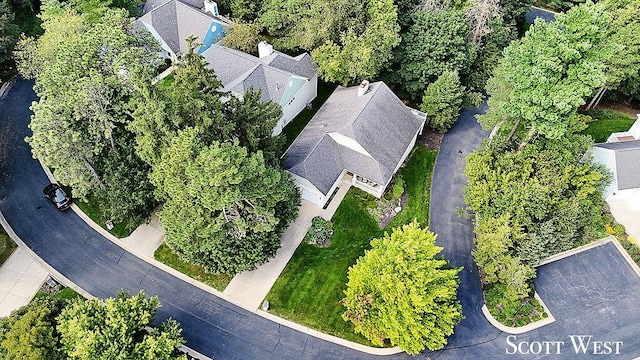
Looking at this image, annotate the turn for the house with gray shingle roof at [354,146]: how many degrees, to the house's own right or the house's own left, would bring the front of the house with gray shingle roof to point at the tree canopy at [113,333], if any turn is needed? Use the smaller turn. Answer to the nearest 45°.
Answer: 0° — it already faces it

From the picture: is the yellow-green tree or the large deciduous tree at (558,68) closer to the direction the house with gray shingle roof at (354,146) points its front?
the yellow-green tree

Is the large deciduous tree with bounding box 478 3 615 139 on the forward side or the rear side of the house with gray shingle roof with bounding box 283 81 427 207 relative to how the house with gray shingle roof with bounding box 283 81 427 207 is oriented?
on the rear side

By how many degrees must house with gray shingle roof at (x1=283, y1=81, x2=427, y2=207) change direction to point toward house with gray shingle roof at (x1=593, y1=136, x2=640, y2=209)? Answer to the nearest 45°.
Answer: approximately 135° to its left

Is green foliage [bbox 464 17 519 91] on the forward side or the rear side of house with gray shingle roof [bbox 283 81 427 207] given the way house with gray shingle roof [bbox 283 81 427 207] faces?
on the rear side

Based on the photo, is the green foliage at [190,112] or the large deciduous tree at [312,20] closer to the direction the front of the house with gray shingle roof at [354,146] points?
the green foliage

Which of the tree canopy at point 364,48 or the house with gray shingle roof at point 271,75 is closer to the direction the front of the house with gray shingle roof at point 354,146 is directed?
the house with gray shingle roof

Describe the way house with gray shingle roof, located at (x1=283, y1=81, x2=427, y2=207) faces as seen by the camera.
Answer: facing the viewer and to the left of the viewer

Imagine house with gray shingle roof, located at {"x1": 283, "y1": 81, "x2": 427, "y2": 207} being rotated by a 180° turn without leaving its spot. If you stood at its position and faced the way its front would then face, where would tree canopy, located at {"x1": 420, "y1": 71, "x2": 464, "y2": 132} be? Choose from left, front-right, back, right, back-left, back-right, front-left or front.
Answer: front

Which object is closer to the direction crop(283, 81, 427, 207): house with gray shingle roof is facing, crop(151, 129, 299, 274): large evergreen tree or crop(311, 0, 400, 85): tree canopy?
the large evergreen tree

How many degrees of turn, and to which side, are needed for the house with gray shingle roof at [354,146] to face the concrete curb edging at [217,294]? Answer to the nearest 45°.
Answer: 0° — it already faces it

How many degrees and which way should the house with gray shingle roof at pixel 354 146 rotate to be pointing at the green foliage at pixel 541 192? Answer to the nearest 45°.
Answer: approximately 135° to its left

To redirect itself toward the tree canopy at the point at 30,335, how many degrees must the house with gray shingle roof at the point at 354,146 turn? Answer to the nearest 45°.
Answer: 0° — it already faces it

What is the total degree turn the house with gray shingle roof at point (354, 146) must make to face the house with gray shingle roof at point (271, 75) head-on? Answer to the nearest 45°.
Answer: approximately 90° to its right
